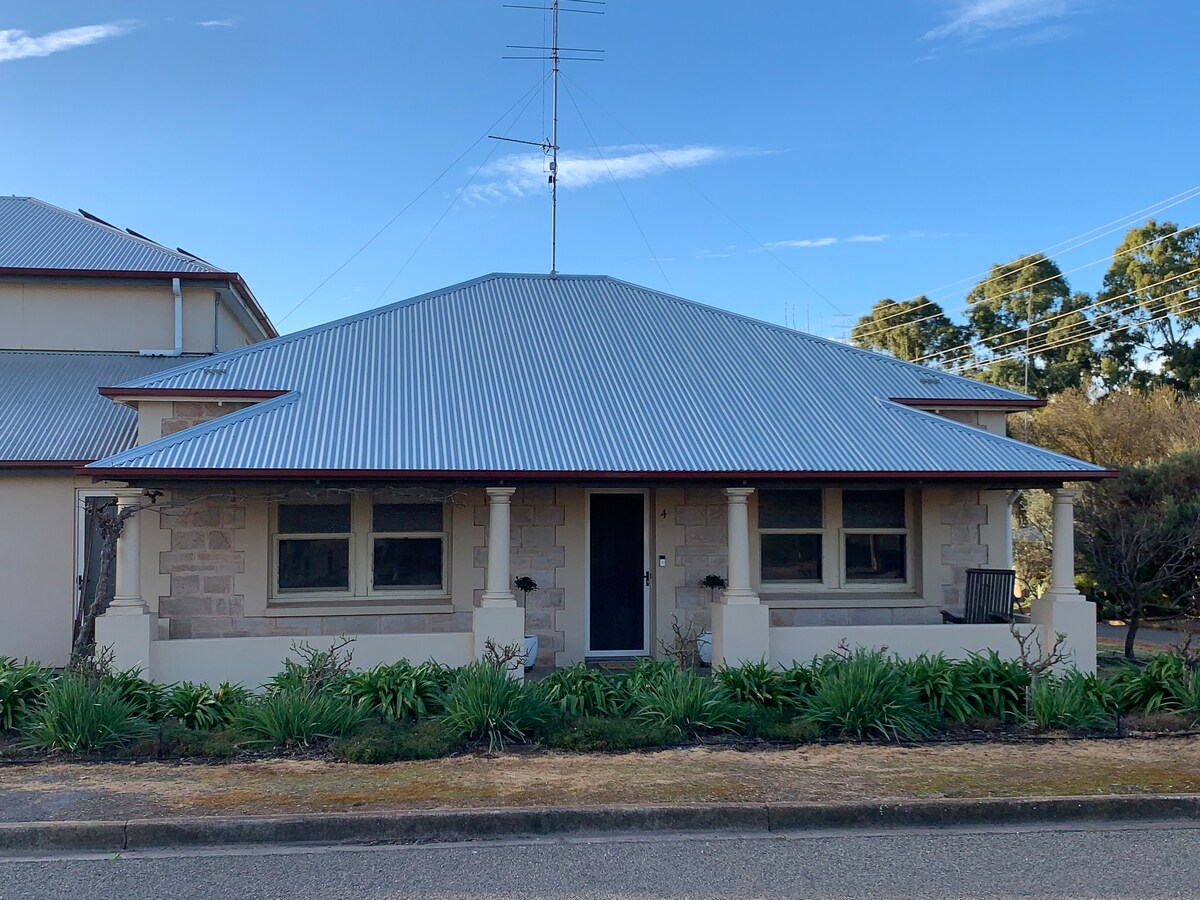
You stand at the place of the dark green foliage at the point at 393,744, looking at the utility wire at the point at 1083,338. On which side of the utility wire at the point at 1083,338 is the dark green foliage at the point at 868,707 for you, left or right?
right

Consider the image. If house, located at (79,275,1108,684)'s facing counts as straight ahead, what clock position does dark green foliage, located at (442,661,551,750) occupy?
The dark green foliage is roughly at 12 o'clock from the house.

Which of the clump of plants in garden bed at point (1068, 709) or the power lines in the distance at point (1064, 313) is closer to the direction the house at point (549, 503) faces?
the clump of plants in garden bed

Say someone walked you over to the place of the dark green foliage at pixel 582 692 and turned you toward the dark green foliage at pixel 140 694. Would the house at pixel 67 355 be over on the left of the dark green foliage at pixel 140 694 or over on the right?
right

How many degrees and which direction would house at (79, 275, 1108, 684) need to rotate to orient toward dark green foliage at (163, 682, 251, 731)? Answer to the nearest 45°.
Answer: approximately 45° to its right

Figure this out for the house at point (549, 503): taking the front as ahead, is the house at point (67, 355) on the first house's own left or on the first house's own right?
on the first house's own right

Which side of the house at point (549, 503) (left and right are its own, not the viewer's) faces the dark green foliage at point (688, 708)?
front

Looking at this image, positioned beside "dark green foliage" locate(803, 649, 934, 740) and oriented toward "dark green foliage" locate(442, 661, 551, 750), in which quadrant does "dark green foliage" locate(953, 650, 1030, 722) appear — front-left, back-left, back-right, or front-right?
back-right

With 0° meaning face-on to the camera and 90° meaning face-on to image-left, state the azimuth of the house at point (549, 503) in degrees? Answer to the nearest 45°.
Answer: approximately 0°

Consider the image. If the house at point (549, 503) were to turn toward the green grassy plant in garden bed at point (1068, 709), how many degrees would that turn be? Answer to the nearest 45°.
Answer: approximately 45° to its left
